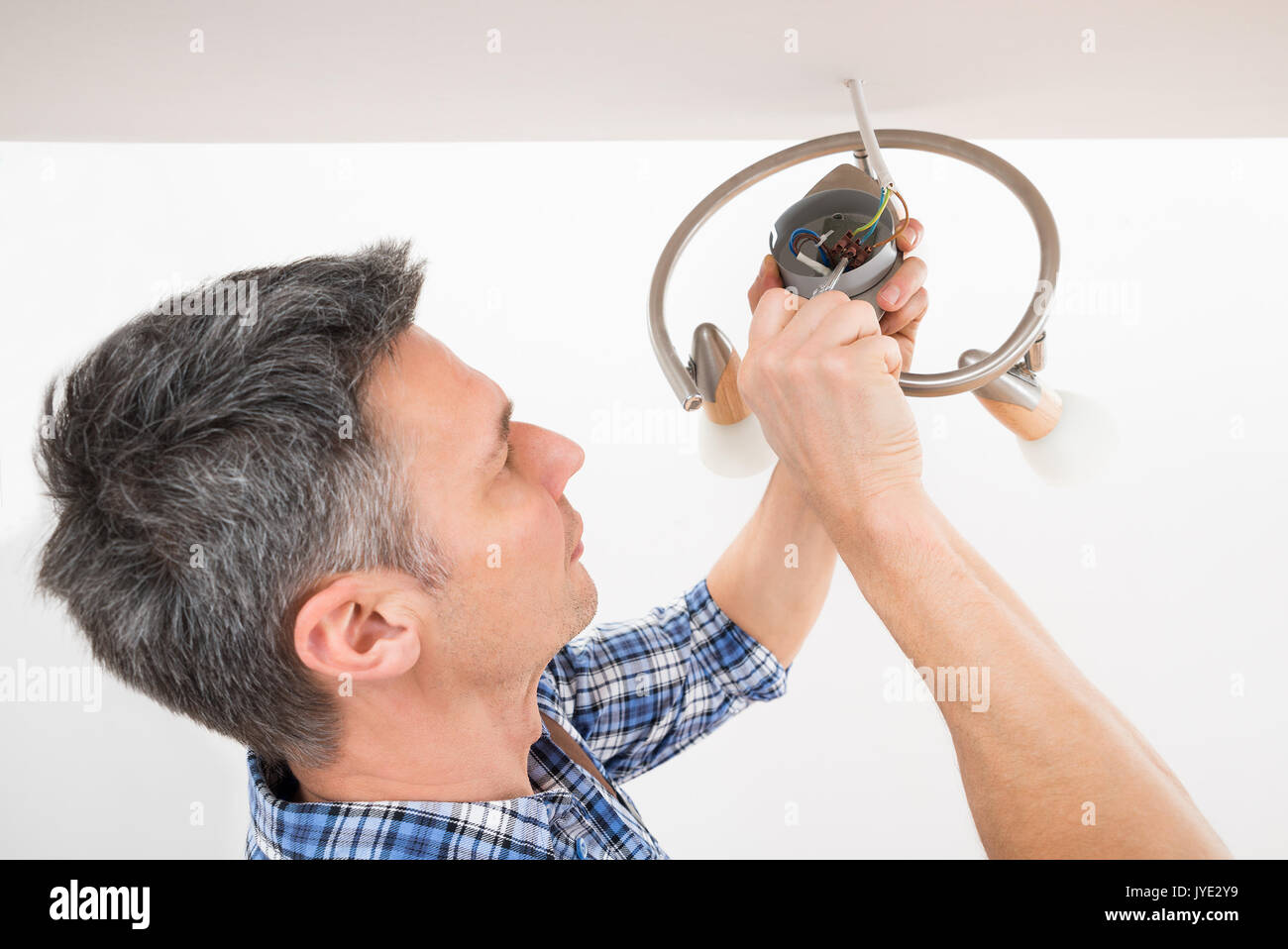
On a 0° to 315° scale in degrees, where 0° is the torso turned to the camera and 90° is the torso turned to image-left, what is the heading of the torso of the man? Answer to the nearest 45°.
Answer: approximately 270°
